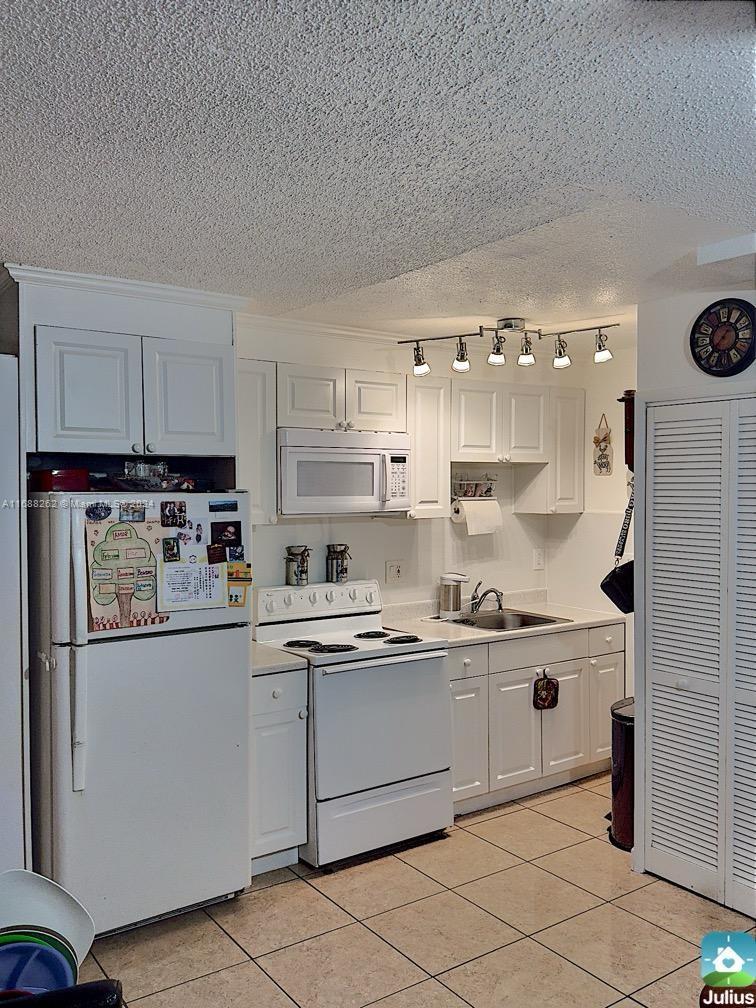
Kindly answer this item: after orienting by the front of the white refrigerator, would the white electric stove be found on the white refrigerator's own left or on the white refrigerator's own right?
on the white refrigerator's own left

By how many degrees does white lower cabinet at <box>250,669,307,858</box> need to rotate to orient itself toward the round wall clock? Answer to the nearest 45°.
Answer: approximately 45° to its left

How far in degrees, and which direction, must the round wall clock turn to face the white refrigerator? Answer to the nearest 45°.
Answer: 0° — it already faces it

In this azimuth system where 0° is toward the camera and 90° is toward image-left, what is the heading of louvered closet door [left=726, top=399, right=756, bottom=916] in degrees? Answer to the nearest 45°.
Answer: approximately 45°

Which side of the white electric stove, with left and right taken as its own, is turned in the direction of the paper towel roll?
left

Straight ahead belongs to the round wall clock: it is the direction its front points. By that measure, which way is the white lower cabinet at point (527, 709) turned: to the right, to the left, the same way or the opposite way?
to the left

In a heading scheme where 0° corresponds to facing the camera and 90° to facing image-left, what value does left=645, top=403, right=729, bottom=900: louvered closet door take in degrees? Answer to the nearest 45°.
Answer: approximately 45°
